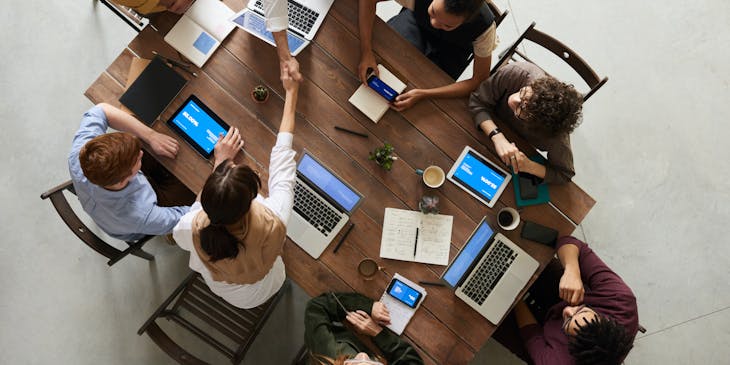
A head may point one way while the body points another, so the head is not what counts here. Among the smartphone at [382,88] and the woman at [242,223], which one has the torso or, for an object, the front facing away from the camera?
the woman

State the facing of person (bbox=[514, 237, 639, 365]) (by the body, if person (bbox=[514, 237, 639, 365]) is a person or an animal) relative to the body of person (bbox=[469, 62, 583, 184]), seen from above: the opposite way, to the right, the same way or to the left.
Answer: to the right

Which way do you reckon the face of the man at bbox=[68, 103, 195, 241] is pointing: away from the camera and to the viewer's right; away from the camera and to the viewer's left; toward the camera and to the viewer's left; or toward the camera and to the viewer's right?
away from the camera and to the viewer's right

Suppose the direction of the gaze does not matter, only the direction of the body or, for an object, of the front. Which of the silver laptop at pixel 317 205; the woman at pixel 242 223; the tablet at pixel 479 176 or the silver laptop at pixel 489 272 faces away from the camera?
the woman

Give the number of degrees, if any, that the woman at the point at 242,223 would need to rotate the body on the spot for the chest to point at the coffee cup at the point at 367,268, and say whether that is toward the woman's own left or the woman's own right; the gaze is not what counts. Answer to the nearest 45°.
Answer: approximately 90° to the woman's own right

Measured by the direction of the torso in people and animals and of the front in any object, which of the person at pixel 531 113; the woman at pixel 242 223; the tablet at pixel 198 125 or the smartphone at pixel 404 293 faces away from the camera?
the woman

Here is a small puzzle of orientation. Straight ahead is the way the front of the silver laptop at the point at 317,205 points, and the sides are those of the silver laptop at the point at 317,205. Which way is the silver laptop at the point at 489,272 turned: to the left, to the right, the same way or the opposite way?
to the left

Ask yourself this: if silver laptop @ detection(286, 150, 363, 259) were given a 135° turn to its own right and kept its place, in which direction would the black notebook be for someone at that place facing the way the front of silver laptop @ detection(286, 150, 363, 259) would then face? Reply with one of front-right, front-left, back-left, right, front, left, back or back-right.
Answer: left

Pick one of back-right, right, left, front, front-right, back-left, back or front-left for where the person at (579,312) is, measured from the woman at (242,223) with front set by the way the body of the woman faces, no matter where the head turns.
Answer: right
